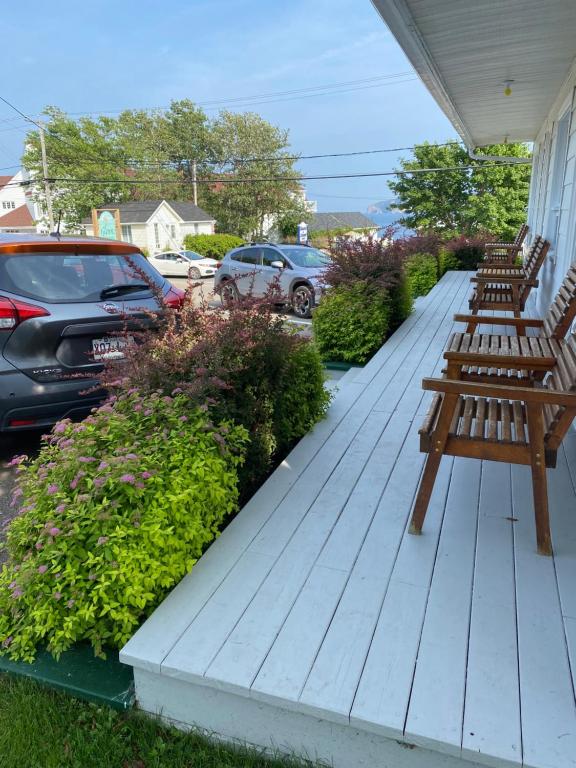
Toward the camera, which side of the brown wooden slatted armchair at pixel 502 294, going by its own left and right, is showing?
left

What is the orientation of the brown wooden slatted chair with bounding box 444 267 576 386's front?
to the viewer's left

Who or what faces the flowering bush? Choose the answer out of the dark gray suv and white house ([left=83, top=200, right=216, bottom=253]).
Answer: the white house

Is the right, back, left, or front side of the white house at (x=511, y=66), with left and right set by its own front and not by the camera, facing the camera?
left

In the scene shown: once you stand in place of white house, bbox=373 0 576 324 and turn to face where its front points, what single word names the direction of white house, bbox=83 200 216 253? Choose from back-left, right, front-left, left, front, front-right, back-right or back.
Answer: front-right

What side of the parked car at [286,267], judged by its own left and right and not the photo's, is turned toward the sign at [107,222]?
back

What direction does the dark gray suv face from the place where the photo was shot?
facing away from the viewer and to the left of the viewer

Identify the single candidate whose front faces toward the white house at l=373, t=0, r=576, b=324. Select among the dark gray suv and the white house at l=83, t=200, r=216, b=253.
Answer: the white house at l=83, t=200, r=216, b=253

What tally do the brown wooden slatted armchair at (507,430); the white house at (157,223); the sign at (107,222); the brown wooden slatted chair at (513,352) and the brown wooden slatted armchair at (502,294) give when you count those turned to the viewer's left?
3

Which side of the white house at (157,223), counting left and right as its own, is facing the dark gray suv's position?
front

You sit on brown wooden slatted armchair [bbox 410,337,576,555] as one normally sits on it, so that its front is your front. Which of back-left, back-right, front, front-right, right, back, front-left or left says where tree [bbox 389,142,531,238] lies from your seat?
right
